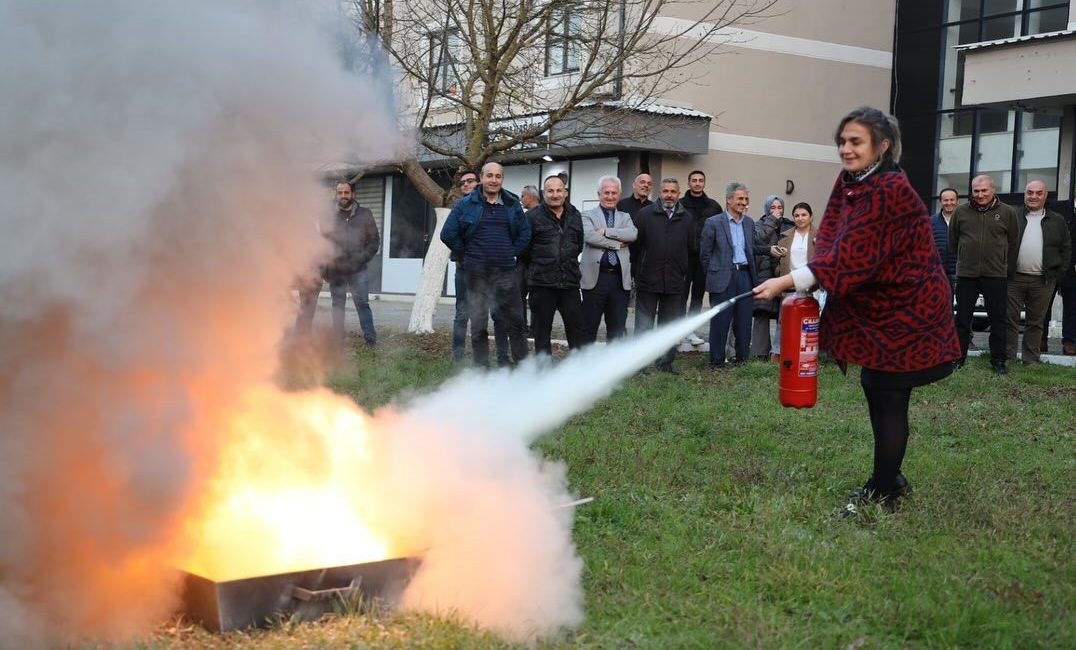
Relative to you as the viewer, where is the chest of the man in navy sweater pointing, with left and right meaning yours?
facing the viewer

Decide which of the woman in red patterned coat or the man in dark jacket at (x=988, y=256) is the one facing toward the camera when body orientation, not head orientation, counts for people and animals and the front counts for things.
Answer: the man in dark jacket

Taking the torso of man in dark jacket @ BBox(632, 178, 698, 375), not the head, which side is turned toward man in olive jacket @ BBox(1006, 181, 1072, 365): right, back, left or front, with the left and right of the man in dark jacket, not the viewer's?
left

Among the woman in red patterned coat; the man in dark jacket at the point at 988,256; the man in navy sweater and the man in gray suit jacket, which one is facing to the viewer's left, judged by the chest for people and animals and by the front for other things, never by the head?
the woman in red patterned coat

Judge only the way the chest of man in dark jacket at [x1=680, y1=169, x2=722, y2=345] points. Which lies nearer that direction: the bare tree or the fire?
the fire

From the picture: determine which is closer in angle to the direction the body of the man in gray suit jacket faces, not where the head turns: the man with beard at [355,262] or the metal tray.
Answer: the metal tray

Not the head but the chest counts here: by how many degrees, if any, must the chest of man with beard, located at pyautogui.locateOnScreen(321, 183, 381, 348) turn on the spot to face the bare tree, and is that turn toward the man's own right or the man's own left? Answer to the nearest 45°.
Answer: approximately 135° to the man's own left

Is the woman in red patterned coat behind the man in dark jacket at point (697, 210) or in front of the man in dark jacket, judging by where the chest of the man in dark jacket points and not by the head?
in front

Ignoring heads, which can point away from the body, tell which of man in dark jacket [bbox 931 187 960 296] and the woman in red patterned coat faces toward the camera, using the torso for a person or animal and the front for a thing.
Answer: the man in dark jacket

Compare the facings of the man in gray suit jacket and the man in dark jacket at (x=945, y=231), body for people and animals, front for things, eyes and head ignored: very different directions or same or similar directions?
same or similar directions

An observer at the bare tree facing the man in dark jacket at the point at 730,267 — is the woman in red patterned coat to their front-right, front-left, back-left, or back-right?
front-right

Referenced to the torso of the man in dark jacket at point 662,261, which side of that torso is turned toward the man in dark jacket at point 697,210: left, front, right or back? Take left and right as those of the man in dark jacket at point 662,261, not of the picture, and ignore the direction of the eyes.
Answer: back

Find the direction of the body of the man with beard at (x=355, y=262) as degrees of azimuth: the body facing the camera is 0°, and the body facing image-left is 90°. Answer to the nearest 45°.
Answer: approximately 0°

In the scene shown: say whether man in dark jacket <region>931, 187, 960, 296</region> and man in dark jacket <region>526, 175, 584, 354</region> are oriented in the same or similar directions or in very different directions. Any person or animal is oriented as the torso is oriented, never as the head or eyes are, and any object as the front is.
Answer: same or similar directions

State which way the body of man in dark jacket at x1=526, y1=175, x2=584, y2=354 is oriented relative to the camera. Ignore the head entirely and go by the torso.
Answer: toward the camera

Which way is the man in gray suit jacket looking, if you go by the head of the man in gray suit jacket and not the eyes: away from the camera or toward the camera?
toward the camera

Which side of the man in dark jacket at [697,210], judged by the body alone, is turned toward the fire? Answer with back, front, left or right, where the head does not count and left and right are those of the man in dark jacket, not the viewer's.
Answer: front

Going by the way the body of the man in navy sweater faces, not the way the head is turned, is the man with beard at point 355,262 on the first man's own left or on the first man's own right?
on the first man's own right
